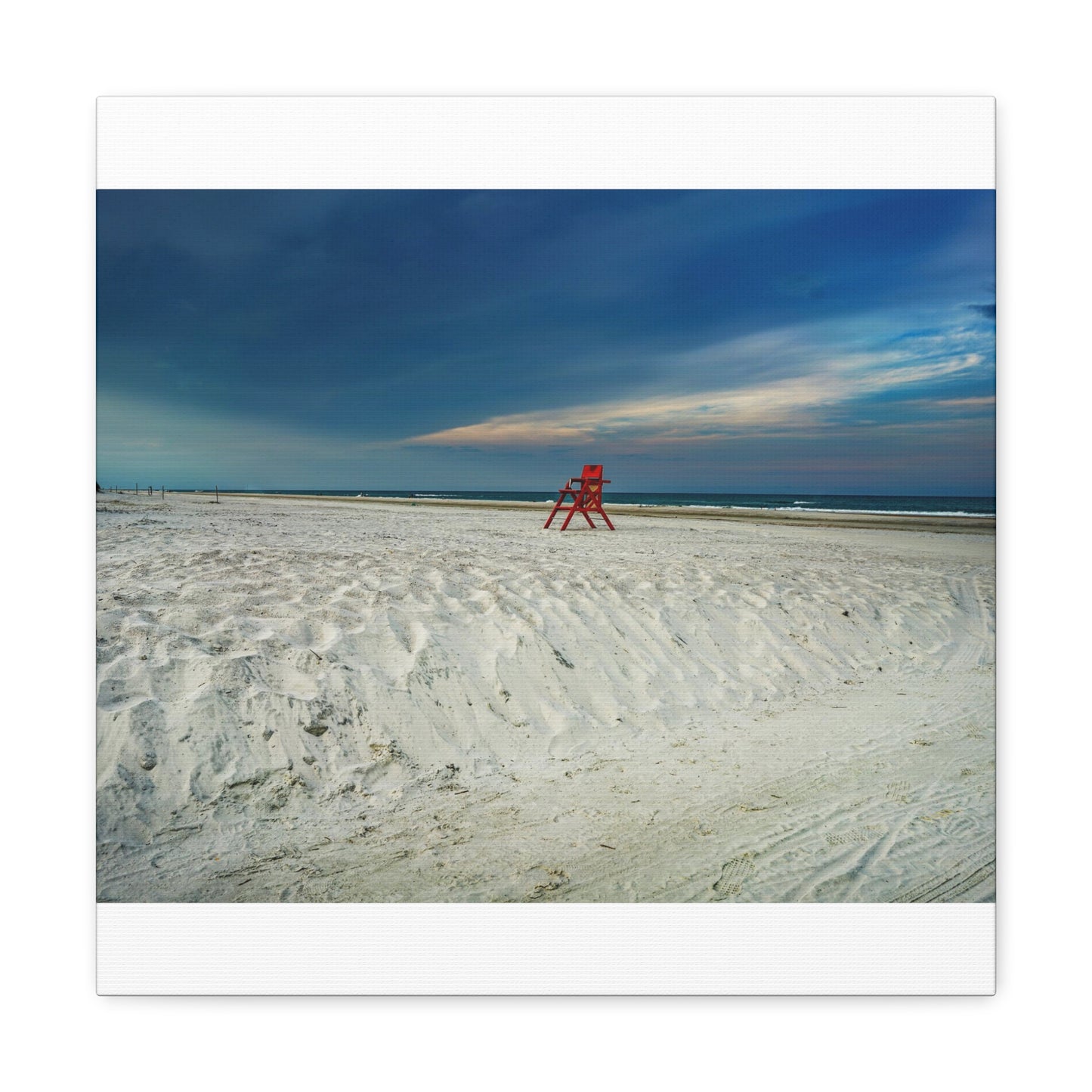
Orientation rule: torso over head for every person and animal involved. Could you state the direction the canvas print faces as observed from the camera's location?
facing the viewer
